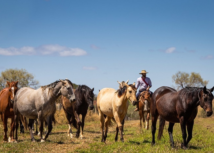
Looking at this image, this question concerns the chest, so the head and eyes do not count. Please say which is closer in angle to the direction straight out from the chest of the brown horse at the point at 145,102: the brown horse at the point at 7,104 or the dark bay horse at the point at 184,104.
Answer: the dark bay horse

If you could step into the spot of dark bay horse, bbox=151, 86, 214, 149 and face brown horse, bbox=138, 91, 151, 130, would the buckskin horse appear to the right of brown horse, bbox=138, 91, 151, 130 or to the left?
left

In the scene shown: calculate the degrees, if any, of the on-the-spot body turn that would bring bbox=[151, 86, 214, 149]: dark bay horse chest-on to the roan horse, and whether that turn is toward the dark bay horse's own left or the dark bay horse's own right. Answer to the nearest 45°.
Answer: approximately 135° to the dark bay horse's own right

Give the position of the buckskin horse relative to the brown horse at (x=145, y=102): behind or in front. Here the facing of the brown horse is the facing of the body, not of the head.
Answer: in front

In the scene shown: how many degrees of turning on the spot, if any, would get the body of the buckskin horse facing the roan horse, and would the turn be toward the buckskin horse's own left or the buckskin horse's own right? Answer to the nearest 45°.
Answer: approximately 135° to the buckskin horse's own right

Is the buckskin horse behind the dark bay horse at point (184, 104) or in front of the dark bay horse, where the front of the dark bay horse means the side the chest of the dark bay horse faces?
behind

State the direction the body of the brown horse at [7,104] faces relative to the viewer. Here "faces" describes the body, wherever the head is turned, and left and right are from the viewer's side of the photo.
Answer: facing the viewer and to the right of the viewer

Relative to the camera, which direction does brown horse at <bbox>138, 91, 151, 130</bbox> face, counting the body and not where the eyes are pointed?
toward the camera

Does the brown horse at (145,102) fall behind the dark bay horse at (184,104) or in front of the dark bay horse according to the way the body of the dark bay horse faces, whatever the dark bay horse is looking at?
behind

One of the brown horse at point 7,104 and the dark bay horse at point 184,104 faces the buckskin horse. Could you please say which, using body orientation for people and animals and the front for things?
the brown horse

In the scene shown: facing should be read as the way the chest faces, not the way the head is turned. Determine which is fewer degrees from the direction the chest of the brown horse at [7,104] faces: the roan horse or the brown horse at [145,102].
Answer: the roan horse

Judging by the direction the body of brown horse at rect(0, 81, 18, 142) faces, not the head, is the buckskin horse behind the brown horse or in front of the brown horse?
in front

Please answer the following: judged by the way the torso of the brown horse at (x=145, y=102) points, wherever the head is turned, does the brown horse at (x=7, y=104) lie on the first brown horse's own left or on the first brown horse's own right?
on the first brown horse's own right
